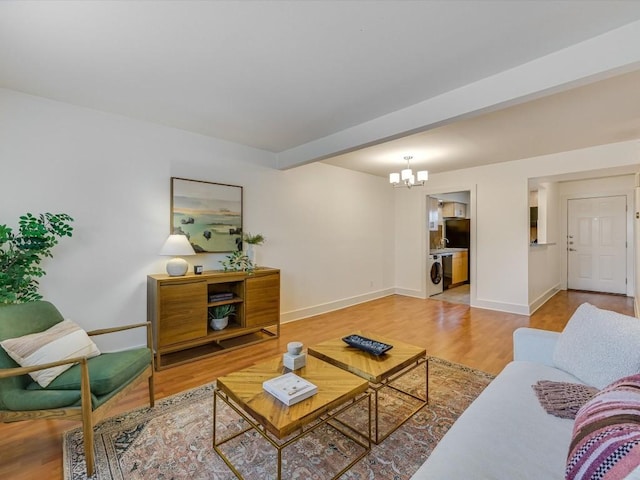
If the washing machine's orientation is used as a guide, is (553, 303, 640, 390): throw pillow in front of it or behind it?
in front

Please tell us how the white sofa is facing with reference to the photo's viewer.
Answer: facing to the left of the viewer

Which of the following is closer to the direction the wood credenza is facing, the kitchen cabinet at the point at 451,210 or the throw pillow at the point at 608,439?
the throw pillow

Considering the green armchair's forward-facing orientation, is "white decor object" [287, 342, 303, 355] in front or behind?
in front

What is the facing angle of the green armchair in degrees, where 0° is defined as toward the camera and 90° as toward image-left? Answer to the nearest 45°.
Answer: approximately 315°

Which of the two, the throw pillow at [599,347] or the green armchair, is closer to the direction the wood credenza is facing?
the throw pillow

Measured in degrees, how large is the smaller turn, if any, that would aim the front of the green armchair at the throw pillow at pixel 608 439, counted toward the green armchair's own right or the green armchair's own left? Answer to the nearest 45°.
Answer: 0° — it already faces it

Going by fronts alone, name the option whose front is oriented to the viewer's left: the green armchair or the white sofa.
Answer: the white sofa

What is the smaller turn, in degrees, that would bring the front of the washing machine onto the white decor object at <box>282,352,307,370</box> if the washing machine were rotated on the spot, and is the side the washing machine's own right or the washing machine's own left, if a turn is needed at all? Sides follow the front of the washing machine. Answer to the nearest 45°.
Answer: approximately 45° to the washing machine's own right
